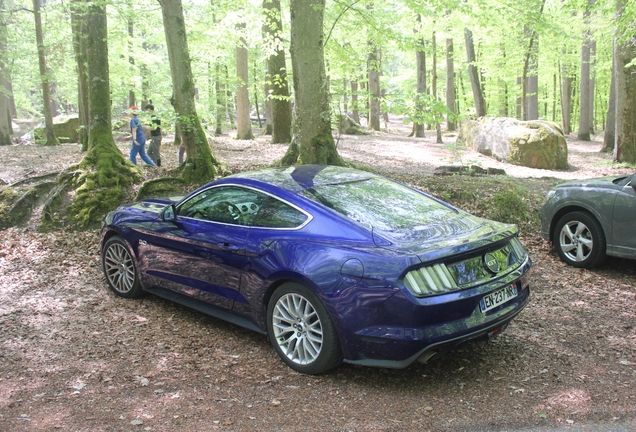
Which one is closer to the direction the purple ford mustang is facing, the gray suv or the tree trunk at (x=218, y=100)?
the tree trunk

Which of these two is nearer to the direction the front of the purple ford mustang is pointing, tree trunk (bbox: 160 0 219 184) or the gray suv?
the tree trunk

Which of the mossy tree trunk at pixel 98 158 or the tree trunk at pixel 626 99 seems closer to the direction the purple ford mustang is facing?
the mossy tree trunk

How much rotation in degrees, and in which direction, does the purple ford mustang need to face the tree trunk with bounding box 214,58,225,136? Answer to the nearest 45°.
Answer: approximately 45° to its right

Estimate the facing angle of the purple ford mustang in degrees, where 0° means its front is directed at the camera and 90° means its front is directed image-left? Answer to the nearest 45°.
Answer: approximately 135°

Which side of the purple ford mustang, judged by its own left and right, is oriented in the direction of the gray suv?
right

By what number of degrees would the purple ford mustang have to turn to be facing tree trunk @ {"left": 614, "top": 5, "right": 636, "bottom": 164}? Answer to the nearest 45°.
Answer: approximately 90° to its right

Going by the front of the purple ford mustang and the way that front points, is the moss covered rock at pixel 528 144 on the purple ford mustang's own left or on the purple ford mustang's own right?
on the purple ford mustang's own right

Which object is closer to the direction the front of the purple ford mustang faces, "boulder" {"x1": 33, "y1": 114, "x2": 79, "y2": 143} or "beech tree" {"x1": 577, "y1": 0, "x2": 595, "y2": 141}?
the boulder
